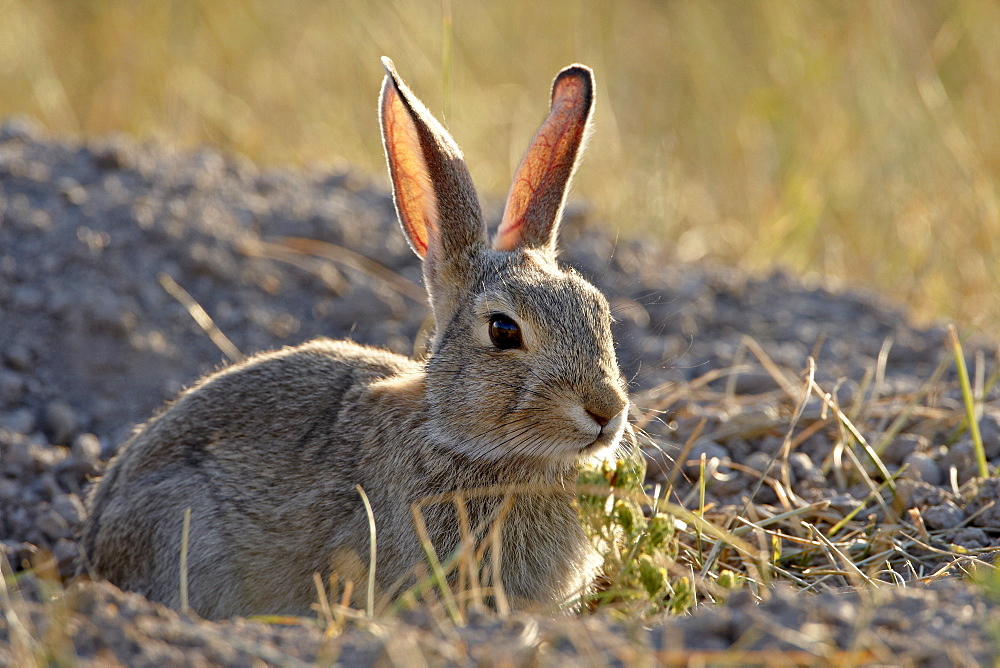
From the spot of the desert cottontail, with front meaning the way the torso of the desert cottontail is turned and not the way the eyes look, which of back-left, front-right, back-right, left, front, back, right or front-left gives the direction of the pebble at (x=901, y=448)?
front-left

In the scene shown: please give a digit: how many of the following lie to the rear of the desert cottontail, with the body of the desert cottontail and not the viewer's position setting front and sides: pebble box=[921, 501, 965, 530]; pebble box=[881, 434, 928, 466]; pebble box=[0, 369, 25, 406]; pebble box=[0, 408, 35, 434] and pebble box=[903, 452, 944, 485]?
2

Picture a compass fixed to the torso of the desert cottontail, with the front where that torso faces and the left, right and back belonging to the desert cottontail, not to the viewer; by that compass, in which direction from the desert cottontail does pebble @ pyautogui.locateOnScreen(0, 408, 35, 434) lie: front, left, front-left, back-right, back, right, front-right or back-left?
back

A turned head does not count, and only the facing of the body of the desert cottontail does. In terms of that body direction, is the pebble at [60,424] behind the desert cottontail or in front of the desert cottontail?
behind

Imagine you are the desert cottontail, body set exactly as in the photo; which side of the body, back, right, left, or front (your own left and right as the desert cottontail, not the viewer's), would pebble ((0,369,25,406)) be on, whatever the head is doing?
back

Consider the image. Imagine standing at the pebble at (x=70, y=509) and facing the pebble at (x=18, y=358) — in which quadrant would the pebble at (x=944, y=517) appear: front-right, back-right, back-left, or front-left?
back-right

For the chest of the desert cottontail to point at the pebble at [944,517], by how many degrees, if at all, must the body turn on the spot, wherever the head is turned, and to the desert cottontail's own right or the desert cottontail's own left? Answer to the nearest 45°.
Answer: approximately 45° to the desert cottontail's own left

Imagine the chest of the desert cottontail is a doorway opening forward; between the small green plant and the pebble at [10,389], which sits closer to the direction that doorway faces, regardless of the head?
the small green plant

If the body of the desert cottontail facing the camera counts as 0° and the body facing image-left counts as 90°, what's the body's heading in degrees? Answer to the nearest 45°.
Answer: approximately 315°

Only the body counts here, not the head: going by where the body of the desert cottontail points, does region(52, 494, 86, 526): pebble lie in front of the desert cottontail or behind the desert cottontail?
behind

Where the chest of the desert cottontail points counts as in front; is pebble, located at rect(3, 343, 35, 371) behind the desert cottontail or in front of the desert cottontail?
behind
